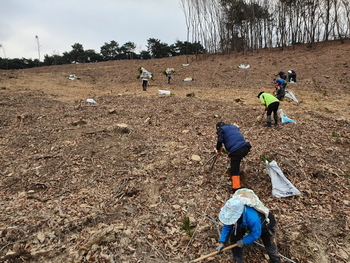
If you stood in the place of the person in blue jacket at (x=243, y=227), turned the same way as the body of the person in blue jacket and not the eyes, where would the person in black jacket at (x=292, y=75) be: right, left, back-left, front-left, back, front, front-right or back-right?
back-right

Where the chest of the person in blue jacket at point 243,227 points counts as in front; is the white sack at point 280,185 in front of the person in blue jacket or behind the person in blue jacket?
behind

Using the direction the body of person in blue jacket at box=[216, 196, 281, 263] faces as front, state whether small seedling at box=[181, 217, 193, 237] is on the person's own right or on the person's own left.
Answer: on the person's own right

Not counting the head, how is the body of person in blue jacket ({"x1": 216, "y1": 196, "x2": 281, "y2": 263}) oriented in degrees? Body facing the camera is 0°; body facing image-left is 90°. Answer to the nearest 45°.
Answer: approximately 45°

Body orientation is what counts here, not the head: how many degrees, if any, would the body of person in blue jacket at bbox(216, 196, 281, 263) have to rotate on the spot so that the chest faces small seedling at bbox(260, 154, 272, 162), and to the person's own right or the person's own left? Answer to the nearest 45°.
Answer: approximately 135° to the person's own right

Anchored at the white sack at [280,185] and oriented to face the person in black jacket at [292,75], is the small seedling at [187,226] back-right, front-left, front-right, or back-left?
back-left

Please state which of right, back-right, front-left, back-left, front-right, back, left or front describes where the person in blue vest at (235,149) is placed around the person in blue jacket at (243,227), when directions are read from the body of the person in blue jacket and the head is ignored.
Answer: back-right
